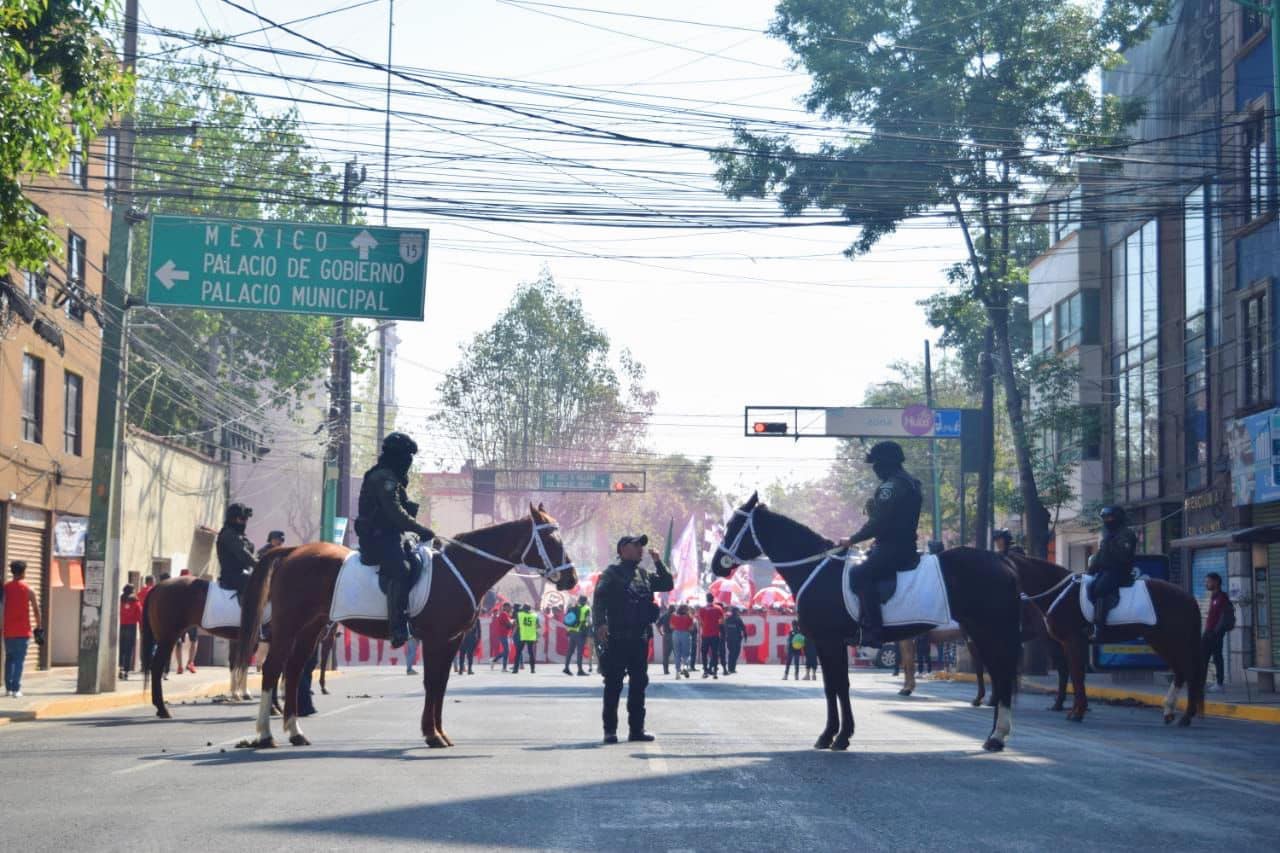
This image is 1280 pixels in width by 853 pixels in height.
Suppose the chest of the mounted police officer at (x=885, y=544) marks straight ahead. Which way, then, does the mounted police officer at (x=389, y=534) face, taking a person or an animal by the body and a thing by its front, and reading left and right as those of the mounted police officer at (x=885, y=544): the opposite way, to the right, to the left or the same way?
the opposite way

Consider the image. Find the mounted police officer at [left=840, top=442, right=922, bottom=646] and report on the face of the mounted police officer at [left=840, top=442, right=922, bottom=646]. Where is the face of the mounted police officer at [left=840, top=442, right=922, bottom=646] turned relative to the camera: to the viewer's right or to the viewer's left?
to the viewer's left

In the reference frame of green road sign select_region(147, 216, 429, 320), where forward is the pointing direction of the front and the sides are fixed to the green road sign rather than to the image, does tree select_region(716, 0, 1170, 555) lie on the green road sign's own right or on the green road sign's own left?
on the green road sign's own left

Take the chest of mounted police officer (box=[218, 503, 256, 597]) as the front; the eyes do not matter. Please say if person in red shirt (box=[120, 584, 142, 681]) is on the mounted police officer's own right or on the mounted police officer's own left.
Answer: on the mounted police officer's own left

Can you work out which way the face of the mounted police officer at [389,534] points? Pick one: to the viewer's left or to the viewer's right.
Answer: to the viewer's right

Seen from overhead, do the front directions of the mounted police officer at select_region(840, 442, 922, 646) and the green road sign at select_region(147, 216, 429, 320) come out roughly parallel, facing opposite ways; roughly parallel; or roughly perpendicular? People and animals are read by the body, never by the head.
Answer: roughly perpendicular

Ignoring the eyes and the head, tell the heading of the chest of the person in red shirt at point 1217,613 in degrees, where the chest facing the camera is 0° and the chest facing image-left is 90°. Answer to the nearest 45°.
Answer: approximately 90°

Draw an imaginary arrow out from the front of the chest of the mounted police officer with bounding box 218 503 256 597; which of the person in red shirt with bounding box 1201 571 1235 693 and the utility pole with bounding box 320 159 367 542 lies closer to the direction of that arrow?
the person in red shirt

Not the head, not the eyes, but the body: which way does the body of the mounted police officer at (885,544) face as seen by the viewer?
to the viewer's left

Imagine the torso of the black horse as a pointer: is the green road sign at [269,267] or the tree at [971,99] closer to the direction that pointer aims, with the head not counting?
the green road sign

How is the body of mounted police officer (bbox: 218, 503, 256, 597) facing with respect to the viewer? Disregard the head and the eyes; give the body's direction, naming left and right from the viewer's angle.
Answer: facing to the right of the viewer

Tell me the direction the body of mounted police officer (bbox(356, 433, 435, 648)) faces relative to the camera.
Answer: to the viewer's right

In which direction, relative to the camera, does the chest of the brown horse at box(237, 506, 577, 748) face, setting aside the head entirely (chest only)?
to the viewer's right
